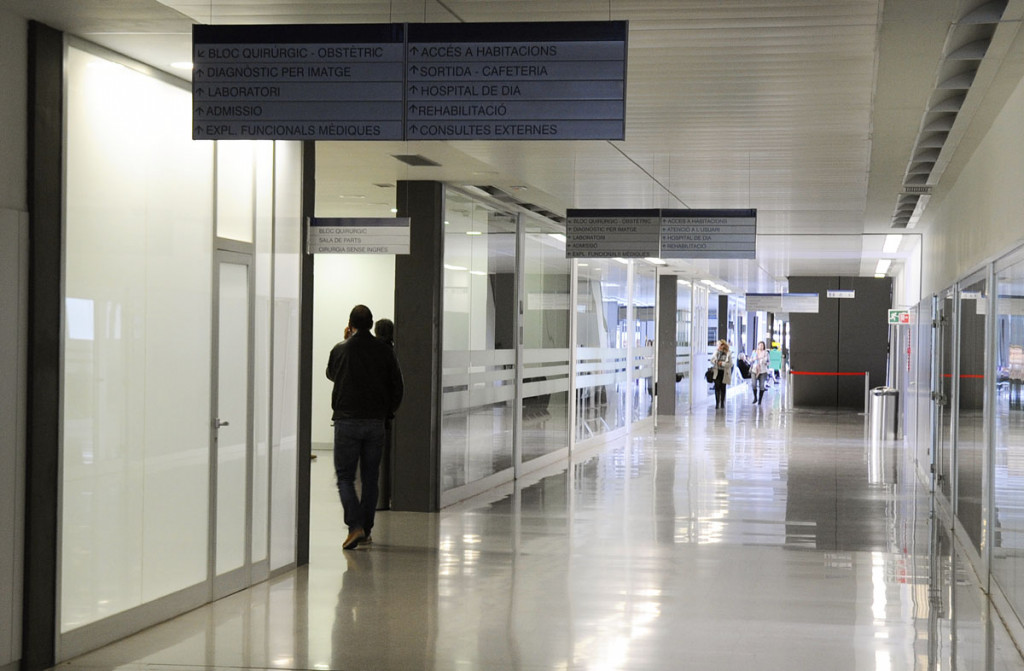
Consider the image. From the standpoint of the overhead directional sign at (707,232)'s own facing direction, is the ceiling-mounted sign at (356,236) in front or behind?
in front

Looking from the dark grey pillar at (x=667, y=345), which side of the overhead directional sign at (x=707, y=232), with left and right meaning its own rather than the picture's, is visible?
back

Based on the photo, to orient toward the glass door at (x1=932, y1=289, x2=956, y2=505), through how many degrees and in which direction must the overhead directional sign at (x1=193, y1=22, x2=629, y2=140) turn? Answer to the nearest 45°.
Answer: approximately 135° to its left

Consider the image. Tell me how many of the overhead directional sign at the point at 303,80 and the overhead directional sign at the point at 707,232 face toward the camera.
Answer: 2

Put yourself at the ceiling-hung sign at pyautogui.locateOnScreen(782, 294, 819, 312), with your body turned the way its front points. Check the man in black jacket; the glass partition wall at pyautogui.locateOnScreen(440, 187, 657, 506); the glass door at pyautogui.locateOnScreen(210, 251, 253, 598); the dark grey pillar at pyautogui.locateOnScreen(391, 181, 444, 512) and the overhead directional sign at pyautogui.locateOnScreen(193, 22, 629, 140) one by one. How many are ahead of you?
5

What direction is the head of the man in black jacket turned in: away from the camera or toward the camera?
away from the camera

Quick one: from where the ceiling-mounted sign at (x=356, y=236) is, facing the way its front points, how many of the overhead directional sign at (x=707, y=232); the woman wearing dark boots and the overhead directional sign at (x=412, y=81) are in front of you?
1

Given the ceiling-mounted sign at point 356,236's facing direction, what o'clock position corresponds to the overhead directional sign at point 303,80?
The overhead directional sign is roughly at 12 o'clock from the ceiling-mounted sign.
